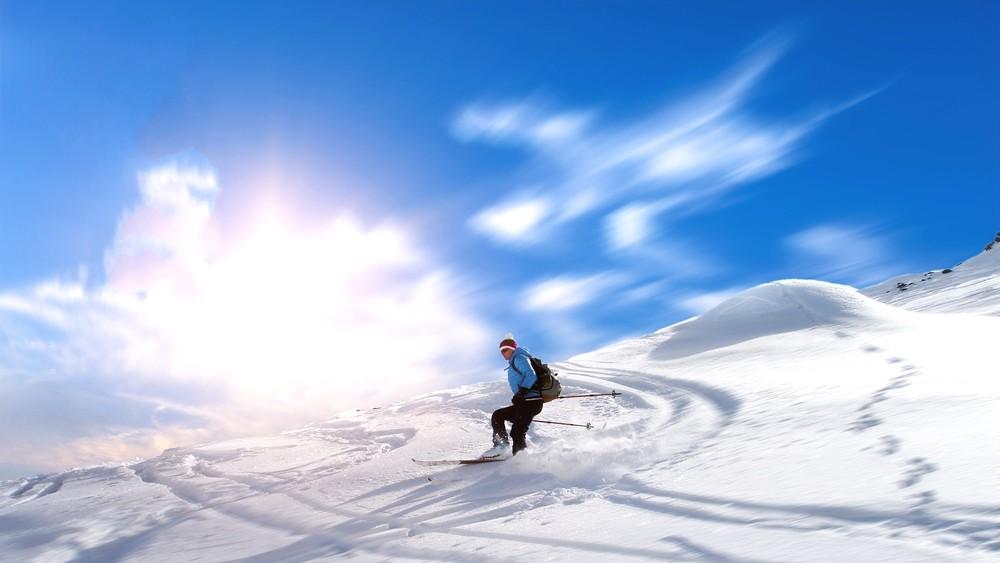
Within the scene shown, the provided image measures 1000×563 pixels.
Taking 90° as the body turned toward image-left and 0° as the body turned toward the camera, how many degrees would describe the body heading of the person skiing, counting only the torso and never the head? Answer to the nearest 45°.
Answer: approximately 90°
